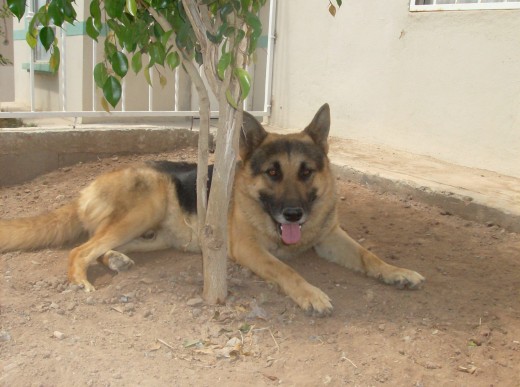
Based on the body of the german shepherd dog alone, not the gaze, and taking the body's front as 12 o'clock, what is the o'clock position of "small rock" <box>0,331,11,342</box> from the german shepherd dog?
The small rock is roughly at 3 o'clock from the german shepherd dog.

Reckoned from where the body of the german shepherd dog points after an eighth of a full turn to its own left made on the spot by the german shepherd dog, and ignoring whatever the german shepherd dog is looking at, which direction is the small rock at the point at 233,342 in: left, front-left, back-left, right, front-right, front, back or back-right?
right

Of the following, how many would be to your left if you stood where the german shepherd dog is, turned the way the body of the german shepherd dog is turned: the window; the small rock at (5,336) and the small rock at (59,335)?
1

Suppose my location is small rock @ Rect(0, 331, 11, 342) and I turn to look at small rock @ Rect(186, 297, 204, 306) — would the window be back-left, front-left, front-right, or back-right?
front-left

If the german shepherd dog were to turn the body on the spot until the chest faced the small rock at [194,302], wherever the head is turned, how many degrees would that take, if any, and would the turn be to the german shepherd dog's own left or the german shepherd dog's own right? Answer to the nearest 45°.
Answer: approximately 45° to the german shepherd dog's own right

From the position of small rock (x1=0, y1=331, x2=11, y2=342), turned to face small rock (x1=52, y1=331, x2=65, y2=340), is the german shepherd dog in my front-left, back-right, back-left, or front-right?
front-left

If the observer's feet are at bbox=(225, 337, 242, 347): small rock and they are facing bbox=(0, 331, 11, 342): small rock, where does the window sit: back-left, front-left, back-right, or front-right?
back-right

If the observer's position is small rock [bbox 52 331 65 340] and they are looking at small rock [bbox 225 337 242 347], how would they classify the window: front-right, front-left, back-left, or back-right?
front-left

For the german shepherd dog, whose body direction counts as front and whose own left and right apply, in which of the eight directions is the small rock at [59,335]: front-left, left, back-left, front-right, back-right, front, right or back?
right

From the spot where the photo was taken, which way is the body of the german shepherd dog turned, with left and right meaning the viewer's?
facing the viewer and to the right of the viewer

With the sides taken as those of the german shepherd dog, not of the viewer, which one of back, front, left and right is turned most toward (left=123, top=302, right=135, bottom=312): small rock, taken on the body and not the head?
right

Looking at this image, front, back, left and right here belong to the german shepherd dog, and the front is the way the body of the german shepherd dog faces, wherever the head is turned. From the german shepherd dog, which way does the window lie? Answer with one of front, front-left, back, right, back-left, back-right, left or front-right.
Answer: left
